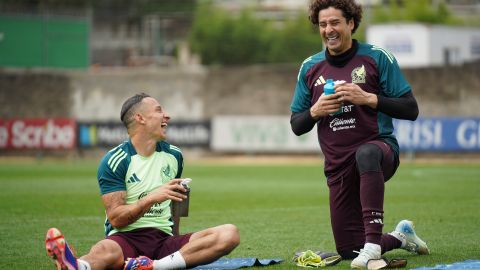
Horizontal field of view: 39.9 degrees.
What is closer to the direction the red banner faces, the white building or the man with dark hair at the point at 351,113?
the man with dark hair

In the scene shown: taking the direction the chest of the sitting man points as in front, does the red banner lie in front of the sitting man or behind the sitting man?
behind

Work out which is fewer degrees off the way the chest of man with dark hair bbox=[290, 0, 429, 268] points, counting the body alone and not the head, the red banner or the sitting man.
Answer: the sitting man

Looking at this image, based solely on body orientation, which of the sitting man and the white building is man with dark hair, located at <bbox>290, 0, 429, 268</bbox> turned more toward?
the sitting man

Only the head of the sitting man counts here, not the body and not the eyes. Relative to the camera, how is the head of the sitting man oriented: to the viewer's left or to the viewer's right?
to the viewer's right

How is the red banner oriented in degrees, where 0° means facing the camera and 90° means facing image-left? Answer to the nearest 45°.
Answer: approximately 0°

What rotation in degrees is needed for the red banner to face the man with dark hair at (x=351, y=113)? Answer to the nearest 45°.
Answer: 0° — it already faces them

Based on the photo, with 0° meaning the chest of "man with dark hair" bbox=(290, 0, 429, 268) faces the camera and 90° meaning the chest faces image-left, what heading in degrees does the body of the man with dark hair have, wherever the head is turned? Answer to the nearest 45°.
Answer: approximately 45°

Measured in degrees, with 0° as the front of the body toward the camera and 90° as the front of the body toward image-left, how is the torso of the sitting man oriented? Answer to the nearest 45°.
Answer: approximately 315°

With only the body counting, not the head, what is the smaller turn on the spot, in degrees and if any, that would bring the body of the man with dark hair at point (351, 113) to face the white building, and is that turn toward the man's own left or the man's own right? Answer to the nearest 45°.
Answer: approximately 135° to the man's own right

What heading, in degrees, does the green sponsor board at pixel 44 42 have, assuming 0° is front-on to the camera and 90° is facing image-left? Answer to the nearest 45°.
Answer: approximately 0°
